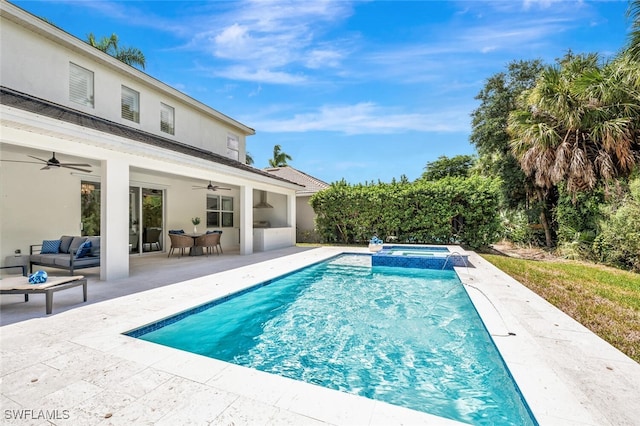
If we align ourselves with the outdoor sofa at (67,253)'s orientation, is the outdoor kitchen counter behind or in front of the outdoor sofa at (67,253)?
behind

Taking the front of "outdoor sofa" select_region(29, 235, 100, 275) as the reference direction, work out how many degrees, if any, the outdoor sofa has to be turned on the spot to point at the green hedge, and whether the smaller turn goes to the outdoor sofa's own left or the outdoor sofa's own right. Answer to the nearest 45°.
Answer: approximately 135° to the outdoor sofa's own left

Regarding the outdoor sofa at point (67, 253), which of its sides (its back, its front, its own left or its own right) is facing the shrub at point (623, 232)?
left

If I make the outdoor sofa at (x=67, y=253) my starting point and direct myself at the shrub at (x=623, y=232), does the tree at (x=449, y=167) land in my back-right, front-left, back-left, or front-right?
front-left

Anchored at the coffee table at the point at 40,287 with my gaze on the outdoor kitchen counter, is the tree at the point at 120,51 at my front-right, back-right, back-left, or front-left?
front-left
